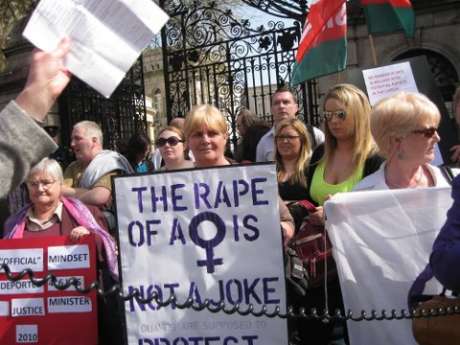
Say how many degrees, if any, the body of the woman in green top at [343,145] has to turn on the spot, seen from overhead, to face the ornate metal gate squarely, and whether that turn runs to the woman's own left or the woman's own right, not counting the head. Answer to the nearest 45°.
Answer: approximately 135° to the woman's own right

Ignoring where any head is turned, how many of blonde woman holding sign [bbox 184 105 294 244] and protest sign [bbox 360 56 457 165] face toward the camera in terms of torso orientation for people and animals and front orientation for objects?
2

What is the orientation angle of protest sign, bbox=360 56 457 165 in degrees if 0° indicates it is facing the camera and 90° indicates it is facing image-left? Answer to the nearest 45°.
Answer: approximately 0°

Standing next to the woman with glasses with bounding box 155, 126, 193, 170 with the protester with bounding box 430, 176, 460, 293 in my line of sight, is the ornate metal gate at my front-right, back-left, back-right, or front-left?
back-left

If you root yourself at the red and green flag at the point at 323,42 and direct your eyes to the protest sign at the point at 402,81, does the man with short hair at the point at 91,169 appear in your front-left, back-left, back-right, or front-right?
back-right

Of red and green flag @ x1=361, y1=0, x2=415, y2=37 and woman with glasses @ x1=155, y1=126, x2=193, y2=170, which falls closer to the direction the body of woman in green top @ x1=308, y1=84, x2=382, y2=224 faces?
the woman with glasses

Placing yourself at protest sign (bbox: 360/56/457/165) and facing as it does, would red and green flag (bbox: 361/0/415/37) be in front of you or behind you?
behind

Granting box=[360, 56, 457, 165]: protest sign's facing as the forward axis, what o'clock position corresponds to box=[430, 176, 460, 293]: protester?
The protester is roughly at 12 o'clock from the protest sign.

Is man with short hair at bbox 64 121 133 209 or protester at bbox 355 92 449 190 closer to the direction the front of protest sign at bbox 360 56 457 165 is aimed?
the protester
